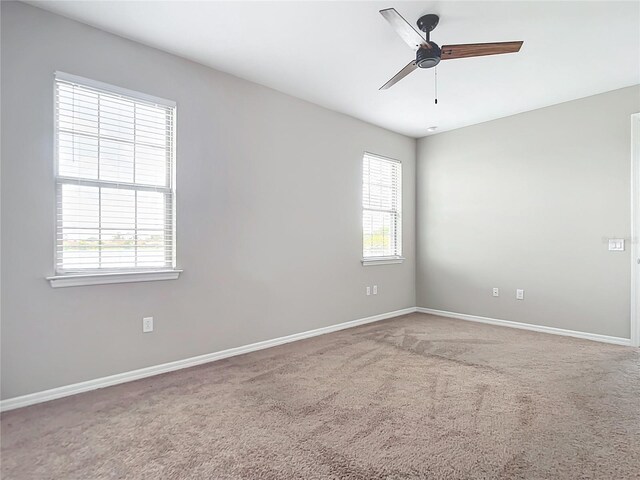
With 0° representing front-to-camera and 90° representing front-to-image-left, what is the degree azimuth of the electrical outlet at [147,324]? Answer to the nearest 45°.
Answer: approximately 0°

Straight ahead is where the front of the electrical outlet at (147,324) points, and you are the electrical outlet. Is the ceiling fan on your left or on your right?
on your left
